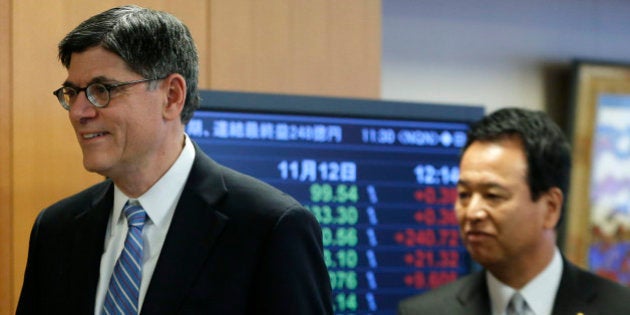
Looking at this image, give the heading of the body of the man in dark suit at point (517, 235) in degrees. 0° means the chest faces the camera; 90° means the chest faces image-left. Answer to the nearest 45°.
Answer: approximately 45°

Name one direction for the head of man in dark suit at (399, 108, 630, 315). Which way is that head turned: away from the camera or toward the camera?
toward the camera

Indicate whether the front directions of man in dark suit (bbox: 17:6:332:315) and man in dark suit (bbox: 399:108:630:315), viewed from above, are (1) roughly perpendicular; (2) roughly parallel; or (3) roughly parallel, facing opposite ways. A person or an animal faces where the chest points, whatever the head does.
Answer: roughly parallel

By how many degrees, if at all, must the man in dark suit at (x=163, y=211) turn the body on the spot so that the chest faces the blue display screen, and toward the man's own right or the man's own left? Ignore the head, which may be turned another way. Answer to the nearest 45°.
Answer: approximately 180°

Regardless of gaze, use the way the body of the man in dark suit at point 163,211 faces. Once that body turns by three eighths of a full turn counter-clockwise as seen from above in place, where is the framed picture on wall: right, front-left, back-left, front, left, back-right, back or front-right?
front-left

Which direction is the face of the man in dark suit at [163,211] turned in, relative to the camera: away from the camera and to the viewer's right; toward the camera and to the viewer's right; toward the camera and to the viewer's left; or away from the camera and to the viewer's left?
toward the camera and to the viewer's left

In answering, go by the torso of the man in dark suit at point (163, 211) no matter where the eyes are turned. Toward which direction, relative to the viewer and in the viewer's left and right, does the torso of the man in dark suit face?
facing the viewer and to the left of the viewer

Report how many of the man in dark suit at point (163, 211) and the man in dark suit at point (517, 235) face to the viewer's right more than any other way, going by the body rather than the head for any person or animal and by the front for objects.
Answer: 0

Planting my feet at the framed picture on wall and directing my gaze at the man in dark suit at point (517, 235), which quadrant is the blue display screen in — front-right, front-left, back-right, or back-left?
front-right

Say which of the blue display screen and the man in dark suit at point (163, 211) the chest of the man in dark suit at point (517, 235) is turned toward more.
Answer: the man in dark suit

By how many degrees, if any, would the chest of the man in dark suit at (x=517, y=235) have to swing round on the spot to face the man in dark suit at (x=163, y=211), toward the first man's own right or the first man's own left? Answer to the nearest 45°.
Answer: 0° — they already face them
